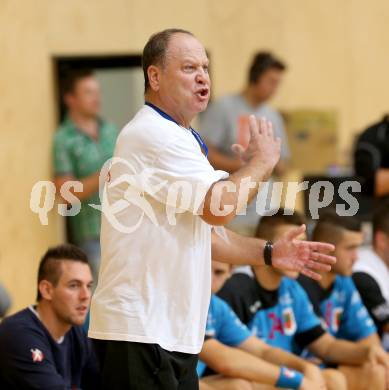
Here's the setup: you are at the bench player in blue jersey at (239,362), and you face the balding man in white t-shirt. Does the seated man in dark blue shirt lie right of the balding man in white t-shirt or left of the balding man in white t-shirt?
right

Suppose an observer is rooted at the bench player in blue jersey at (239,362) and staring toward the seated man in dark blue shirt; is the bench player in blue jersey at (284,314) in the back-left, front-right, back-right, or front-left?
back-right

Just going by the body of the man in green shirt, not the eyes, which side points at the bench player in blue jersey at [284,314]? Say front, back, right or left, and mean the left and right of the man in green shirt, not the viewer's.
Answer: front

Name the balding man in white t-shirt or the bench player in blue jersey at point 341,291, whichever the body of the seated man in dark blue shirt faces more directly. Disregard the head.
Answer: the balding man in white t-shirt

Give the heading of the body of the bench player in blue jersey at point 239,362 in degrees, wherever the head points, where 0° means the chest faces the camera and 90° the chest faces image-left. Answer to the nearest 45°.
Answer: approximately 315°

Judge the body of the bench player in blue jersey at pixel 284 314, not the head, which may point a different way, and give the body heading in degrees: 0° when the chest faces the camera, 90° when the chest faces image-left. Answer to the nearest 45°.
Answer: approximately 315°

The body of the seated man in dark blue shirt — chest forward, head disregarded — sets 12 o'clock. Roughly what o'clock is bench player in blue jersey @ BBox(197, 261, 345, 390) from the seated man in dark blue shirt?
The bench player in blue jersey is roughly at 10 o'clock from the seated man in dark blue shirt.
